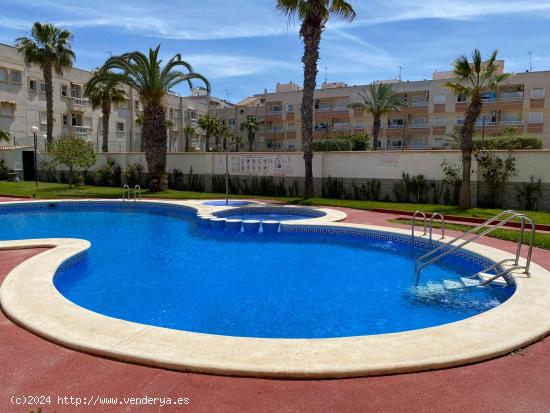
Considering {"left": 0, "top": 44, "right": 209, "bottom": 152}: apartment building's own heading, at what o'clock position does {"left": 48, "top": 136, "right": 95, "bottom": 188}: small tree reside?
The small tree is roughly at 1 o'clock from the apartment building.

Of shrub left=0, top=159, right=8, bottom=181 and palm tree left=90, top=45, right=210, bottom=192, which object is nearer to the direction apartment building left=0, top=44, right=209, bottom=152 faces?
the palm tree

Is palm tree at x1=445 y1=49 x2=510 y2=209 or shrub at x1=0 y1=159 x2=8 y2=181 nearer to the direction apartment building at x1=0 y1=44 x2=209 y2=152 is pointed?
the palm tree

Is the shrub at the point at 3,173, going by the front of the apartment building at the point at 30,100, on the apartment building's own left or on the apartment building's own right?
on the apartment building's own right

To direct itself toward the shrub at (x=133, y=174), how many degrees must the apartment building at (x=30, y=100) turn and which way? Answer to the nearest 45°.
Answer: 0° — it already faces it

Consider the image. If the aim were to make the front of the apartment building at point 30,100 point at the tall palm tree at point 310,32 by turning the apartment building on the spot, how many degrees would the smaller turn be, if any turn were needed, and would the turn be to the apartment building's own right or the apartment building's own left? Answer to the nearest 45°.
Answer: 0° — it already faces it

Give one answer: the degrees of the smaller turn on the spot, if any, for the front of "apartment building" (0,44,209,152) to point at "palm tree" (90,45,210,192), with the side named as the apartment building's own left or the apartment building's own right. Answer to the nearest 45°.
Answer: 0° — it already faces it

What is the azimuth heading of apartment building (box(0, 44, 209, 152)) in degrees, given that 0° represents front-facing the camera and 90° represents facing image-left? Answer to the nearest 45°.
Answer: approximately 315°

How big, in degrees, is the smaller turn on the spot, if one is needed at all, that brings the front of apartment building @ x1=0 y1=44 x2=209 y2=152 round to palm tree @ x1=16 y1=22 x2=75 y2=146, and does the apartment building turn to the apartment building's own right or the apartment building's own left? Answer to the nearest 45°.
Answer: approximately 45° to the apartment building's own right
